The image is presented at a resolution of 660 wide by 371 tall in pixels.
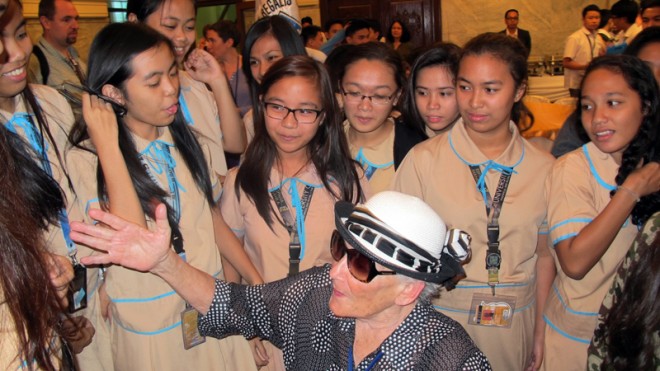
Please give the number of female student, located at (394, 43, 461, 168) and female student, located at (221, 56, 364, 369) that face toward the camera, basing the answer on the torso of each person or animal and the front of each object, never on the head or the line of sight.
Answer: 2

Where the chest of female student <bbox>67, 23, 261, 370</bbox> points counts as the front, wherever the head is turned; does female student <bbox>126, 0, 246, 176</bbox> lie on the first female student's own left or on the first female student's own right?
on the first female student's own left

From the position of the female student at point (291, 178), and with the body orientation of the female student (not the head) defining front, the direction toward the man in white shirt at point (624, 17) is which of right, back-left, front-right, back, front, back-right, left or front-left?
back-left

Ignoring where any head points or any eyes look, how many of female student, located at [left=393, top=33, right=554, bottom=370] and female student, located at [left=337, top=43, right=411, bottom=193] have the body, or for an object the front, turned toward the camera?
2

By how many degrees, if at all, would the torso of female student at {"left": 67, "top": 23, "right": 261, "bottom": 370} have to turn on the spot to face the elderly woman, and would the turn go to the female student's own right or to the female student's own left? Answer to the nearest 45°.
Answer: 0° — they already face them

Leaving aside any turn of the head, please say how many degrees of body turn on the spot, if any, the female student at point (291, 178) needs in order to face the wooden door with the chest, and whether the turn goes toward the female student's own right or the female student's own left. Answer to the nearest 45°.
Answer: approximately 180°

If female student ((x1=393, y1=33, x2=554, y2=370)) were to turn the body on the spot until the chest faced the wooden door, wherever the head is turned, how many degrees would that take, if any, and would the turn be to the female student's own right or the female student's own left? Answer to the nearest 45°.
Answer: approximately 180°
